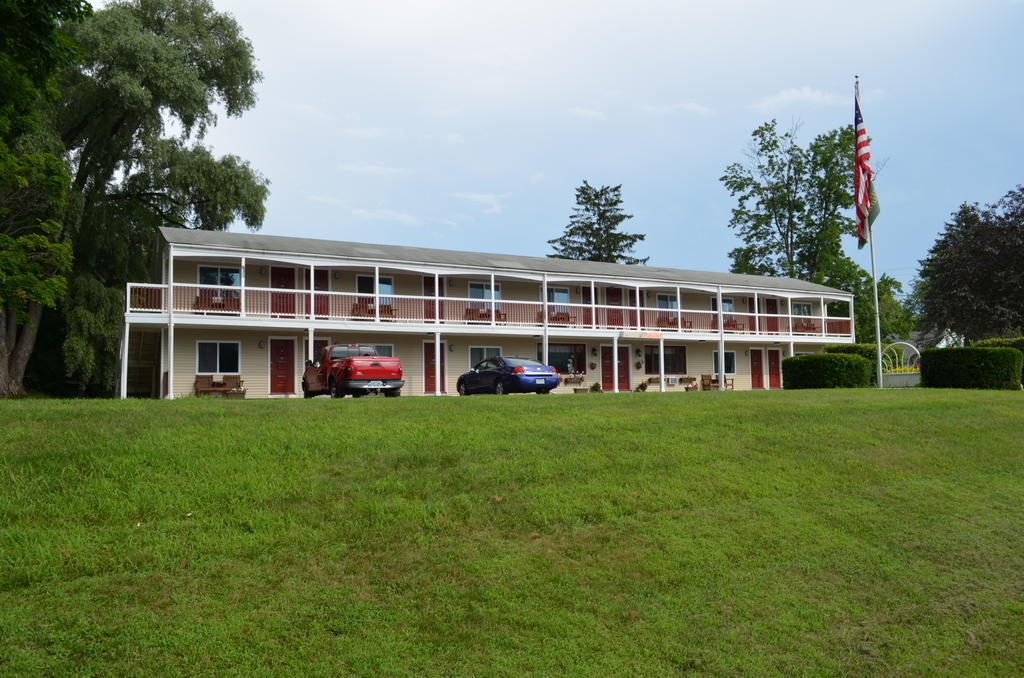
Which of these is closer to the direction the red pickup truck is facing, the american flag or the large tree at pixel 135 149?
the large tree

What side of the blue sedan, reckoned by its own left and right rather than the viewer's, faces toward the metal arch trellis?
right

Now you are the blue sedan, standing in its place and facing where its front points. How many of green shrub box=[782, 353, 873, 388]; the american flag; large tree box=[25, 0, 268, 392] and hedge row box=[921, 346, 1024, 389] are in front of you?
1

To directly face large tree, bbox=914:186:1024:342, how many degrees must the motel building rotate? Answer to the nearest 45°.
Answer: approximately 90° to its left

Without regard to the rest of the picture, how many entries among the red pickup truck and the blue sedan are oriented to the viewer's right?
0

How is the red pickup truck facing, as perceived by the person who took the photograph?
facing away from the viewer and to the left of the viewer

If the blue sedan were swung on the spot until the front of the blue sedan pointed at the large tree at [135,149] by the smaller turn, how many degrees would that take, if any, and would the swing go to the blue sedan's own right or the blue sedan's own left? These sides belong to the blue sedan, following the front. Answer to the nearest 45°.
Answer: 0° — it already faces it

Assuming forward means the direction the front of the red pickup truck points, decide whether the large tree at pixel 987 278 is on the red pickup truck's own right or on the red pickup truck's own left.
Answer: on the red pickup truck's own right

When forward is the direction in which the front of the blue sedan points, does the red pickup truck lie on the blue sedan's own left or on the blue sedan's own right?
on the blue sedan's own left

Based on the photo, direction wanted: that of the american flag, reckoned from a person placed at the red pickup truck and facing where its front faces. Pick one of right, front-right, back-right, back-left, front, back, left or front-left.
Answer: back-right

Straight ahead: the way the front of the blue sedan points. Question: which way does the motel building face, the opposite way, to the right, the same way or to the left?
the opposite way

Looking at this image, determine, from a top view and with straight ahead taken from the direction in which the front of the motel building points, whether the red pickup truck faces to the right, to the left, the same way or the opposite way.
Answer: the opposite way

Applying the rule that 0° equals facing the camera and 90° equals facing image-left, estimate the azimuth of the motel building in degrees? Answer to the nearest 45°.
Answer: approximately 315°

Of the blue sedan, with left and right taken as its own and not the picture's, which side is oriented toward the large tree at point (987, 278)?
right

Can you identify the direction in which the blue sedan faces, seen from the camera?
facing away from the viewer and to the left of the viewer
